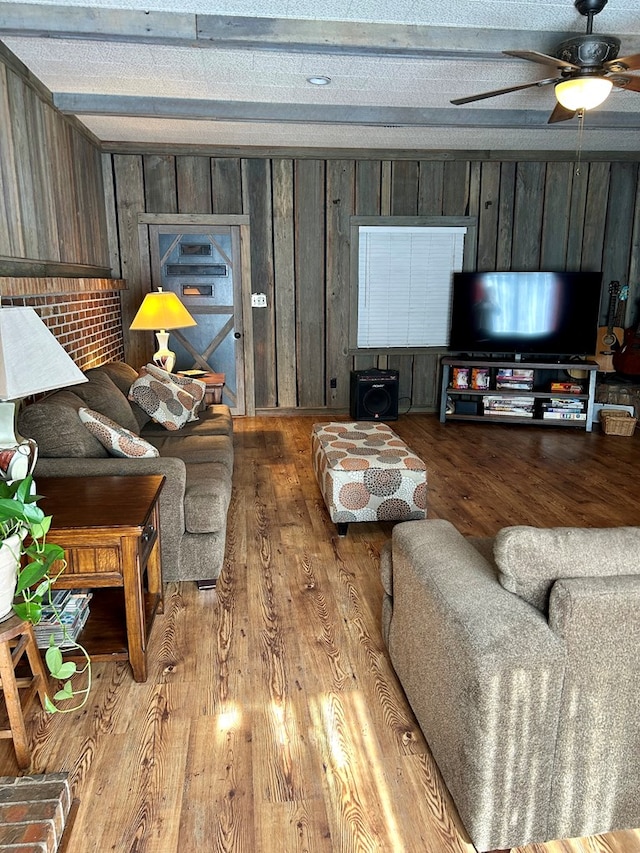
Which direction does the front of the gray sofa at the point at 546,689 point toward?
away from the camera

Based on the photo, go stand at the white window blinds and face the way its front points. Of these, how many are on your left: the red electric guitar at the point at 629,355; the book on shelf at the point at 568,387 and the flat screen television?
3

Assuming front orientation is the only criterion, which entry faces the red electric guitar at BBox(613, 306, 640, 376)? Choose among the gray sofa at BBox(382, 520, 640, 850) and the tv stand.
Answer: the gray sofa

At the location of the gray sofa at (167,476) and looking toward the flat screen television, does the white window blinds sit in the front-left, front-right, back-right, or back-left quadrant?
front-left

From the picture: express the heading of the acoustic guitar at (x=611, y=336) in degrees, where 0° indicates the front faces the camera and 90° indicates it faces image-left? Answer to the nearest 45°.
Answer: approximately 0°

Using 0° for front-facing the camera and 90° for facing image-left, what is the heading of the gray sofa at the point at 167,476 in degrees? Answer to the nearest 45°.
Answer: approximately 270°

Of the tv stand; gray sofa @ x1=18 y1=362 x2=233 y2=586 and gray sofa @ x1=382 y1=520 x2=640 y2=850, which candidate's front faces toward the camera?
the tv stand

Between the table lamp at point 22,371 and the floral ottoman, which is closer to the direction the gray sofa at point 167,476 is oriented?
the floral ottoman

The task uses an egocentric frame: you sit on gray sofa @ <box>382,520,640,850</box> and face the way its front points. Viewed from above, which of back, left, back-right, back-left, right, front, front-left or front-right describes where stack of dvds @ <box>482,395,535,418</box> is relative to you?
front

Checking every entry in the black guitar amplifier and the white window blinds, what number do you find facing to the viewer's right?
0

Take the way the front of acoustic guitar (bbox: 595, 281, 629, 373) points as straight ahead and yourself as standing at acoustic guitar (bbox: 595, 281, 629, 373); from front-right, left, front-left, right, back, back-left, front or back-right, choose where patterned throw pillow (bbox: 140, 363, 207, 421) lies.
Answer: front-right

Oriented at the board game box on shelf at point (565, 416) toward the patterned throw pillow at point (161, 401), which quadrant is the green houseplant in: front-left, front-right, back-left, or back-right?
front-left

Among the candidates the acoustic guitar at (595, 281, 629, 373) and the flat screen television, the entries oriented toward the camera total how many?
2

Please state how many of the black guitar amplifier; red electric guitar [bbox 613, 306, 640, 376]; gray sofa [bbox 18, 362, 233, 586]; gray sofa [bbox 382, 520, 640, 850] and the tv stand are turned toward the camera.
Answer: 3

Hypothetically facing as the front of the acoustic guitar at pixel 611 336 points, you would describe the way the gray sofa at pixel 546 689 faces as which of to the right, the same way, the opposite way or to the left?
the opposite way

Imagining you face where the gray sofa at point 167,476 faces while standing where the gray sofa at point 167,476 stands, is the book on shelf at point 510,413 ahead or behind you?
ahead

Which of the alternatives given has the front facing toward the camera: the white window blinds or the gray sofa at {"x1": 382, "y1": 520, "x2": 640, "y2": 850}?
the white window blinds

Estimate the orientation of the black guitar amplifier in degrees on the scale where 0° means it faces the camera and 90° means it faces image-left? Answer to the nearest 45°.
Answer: approximately 0°
